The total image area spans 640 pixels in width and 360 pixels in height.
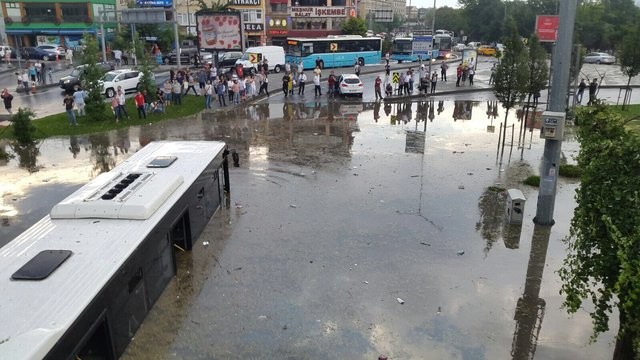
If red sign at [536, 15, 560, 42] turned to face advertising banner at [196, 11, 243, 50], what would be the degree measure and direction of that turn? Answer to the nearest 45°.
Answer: approximately 45° to its right

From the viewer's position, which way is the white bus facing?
facing away from the viewer and to the right of the viewer

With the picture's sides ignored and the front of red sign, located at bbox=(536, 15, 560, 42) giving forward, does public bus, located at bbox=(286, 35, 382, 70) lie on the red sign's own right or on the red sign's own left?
on the red sign's own right

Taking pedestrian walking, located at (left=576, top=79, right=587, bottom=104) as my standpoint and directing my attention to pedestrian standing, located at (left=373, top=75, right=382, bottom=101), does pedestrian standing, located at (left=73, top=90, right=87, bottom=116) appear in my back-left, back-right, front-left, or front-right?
front-left

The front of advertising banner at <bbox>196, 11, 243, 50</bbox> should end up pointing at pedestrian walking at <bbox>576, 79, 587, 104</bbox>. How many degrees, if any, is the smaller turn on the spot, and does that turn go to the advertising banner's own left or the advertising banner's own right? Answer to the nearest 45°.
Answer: approximately 45° to the advertising banner's own left

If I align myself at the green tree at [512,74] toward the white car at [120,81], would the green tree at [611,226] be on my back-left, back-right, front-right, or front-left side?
back-left

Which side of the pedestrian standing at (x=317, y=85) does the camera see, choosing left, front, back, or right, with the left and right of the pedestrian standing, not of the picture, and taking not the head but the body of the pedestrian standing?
front

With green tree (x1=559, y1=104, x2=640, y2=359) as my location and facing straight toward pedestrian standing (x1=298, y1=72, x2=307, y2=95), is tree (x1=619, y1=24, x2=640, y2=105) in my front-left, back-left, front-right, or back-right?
front-right

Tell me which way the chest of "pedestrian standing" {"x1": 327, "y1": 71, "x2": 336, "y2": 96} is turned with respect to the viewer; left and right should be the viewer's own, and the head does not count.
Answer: facing the viewer

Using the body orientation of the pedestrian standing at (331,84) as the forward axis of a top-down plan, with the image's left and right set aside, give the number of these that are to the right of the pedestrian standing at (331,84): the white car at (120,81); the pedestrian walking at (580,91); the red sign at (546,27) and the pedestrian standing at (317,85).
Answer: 2

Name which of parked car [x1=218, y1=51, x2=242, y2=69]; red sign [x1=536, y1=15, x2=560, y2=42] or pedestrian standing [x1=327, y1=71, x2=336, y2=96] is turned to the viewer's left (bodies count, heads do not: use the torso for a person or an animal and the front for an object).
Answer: the parked car

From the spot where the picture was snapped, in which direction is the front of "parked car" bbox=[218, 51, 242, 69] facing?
facing to the left of the viewer

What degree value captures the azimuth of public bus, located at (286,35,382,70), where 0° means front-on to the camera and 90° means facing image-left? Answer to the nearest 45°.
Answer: approximately 45°

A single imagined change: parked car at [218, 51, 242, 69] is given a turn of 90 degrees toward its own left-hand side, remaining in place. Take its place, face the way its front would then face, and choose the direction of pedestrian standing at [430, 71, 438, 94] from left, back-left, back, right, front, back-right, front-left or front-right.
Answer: front-left

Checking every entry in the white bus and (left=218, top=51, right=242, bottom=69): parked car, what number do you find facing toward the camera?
0

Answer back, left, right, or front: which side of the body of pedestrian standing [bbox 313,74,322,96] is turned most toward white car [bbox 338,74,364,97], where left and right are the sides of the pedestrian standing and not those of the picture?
left
